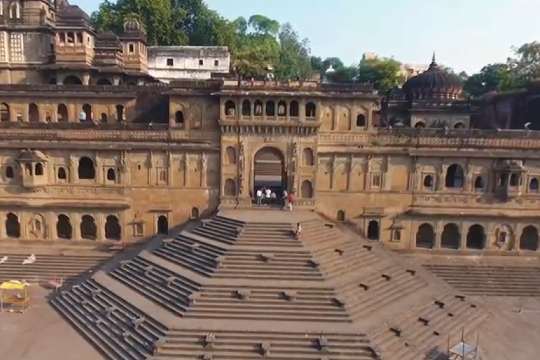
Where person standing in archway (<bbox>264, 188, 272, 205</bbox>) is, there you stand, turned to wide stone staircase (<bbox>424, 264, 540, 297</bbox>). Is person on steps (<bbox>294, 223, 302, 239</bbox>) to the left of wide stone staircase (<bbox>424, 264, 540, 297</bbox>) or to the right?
right

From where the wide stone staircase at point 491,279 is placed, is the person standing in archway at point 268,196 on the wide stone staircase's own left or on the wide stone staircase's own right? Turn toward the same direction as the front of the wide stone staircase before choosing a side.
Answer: on the wide stone staircase's own right

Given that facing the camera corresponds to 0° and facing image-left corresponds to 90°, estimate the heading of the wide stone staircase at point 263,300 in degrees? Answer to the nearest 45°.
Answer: approximately 0°

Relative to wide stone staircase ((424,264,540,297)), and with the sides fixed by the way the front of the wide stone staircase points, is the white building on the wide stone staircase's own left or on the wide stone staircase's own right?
on the wide stone staircase's own right

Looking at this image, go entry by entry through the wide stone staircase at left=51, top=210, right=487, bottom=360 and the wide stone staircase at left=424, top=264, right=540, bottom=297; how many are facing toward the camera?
2

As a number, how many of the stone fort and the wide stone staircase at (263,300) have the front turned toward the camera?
2

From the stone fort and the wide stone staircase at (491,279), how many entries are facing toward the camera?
2

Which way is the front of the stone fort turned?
toward the camera

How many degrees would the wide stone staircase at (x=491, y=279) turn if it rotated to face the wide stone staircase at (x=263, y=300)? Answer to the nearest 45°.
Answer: approximately 45° to its right

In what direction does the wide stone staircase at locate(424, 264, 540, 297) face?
toward the camera
